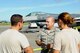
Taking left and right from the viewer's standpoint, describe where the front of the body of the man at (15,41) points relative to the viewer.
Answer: facing away from the viewer and to the right of the viewer
